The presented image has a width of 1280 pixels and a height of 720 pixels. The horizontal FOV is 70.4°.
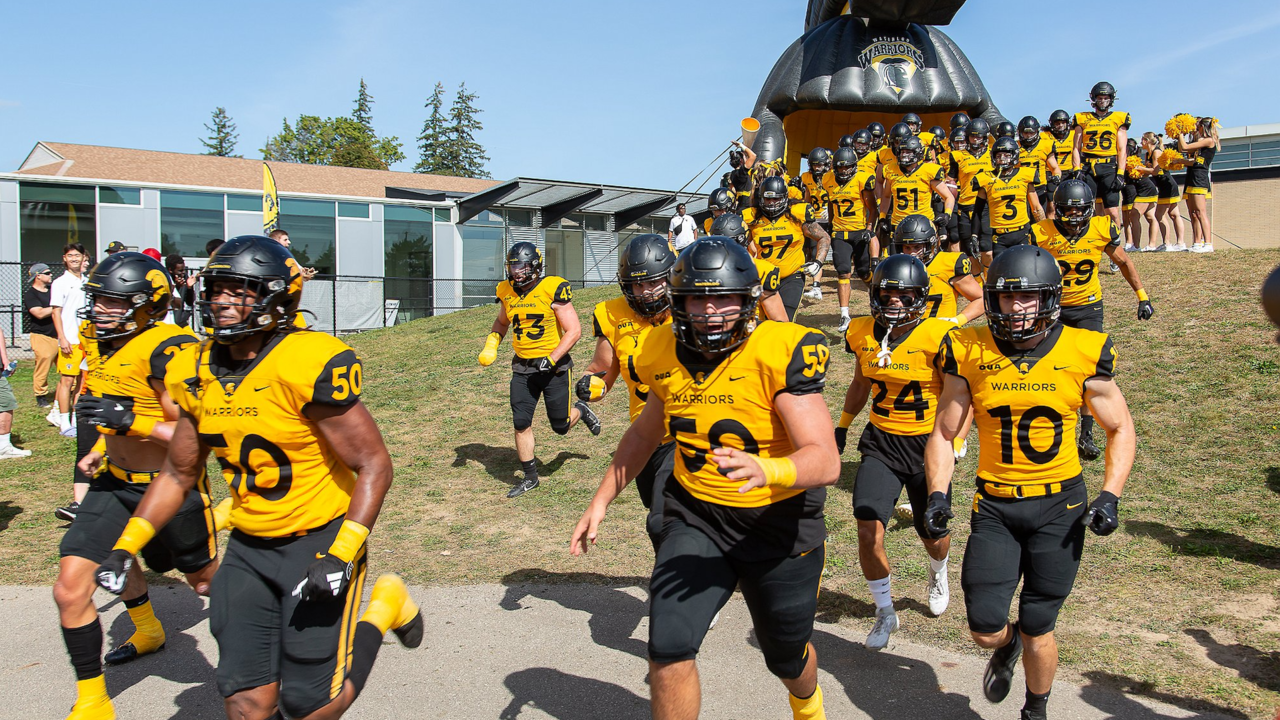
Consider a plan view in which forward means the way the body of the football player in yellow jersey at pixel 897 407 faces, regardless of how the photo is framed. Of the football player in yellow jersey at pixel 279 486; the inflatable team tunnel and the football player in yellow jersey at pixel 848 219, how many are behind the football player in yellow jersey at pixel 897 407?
2

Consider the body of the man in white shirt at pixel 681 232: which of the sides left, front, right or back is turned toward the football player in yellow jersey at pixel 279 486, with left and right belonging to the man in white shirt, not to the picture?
front

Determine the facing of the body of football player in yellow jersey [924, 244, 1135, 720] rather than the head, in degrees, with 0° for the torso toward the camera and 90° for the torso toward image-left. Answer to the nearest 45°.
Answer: approximately 0°

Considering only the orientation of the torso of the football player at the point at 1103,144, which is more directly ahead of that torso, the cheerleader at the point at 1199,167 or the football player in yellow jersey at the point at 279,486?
the football player in yellow jersey

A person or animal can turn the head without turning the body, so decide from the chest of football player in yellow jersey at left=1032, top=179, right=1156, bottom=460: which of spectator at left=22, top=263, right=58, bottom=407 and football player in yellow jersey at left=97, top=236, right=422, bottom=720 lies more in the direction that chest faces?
the football player in yellow jersey

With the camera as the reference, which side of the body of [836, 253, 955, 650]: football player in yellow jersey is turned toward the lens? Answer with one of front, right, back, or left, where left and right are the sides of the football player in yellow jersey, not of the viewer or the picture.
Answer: front

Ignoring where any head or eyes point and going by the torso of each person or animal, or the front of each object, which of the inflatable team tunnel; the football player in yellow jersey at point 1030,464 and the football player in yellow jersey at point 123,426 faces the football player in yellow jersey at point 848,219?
the inflatable team tunnel

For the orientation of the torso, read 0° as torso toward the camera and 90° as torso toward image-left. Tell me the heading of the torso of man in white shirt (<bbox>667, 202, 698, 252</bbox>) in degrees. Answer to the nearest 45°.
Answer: approximately 0°

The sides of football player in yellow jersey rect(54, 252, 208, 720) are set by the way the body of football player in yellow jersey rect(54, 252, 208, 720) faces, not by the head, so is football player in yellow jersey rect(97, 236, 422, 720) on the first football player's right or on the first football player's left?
on the first football player's left

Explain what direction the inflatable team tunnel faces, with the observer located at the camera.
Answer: facing the viewer

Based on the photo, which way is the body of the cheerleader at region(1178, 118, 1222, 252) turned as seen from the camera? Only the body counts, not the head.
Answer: to the viewer's left
